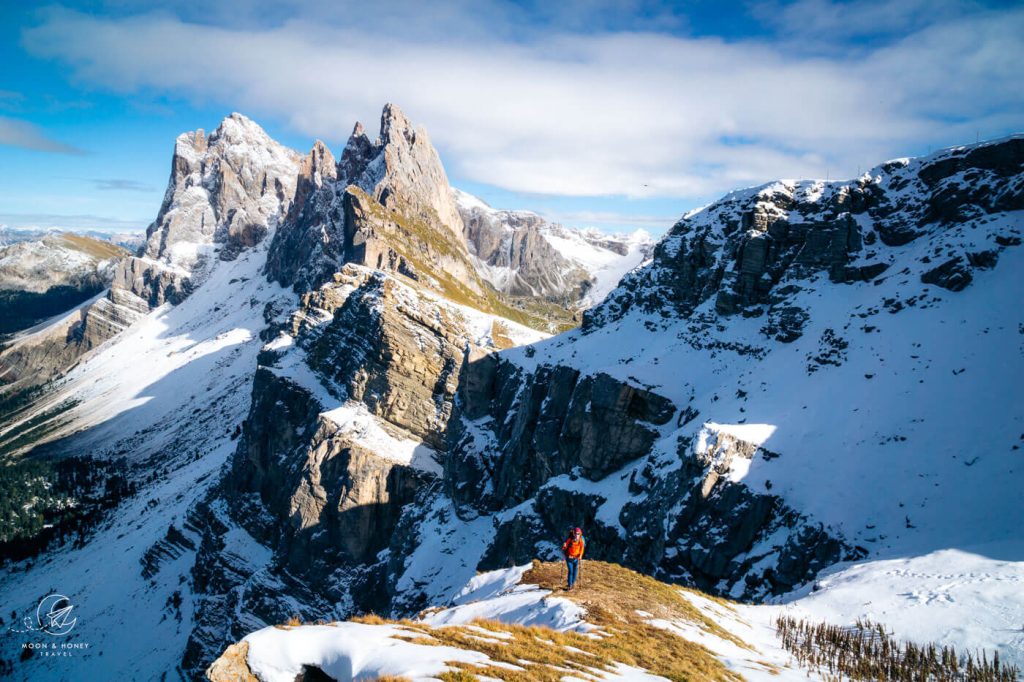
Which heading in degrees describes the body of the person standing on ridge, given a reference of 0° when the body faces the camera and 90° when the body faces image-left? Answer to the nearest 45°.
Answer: approximately 0°
